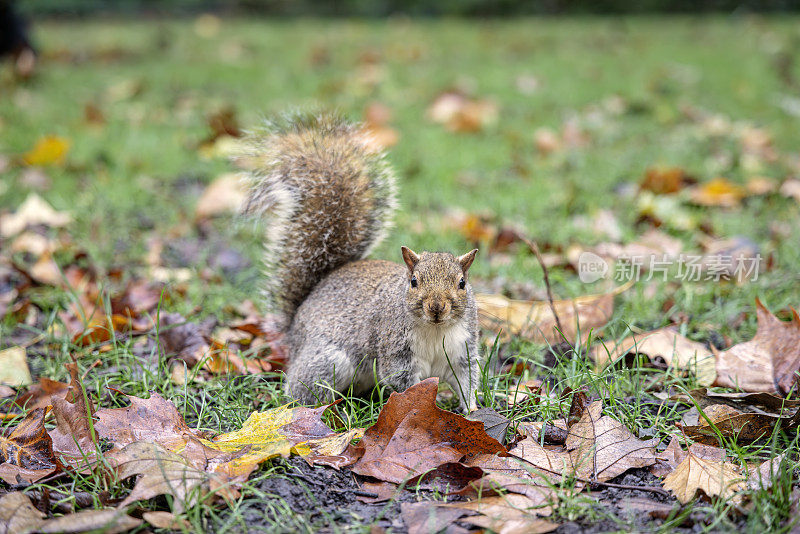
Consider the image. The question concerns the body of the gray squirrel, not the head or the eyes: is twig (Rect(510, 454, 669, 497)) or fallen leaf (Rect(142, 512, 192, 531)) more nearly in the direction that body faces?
the twig

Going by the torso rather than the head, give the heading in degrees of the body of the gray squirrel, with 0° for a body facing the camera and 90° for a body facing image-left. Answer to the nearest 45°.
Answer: approximately 315°

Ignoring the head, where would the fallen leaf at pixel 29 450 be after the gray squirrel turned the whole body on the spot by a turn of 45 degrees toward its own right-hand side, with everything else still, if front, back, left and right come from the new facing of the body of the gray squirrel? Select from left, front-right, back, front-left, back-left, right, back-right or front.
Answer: front-right

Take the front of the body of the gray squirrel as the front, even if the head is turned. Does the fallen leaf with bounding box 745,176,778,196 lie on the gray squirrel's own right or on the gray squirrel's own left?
on the gray squirrel's own left

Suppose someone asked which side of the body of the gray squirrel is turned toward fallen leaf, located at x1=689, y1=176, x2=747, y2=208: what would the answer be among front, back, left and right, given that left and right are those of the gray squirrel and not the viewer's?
left

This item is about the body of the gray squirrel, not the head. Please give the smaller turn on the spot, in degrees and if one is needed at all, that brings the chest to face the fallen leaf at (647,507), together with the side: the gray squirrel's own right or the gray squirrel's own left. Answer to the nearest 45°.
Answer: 0° — it already faces it

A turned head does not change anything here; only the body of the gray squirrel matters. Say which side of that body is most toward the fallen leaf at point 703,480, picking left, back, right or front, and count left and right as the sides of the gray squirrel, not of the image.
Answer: front

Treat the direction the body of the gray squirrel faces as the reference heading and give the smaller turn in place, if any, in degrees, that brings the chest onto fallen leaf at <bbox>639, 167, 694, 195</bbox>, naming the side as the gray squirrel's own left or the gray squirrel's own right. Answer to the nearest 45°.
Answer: approximately 90° to the gray squirrel's own left

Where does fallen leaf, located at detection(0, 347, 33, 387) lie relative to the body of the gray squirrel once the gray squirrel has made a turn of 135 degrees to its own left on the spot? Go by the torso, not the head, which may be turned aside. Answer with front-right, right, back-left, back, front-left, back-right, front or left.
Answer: left

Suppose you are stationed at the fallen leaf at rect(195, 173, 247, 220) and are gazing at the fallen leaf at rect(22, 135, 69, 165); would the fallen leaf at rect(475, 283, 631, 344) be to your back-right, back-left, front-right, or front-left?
back-left

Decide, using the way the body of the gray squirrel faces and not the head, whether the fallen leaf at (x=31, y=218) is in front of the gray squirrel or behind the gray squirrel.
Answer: behind

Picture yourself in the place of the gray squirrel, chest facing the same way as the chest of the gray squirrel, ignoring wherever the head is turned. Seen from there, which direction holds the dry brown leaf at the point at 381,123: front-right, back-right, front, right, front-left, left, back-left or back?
back-left
